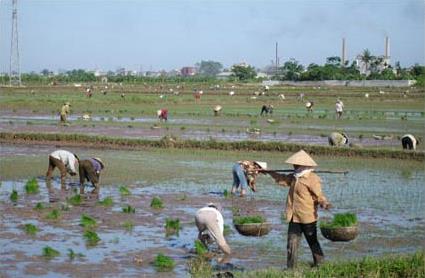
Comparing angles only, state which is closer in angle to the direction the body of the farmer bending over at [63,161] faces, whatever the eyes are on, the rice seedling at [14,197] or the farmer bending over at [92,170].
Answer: the farmer bending over

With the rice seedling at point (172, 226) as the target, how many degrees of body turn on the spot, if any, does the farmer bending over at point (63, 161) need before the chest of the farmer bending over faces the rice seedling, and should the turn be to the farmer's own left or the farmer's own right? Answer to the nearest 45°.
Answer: approximately 90° to the farmer's own right

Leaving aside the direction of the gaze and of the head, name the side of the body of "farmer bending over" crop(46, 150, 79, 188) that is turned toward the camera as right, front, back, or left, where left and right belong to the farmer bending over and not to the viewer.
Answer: right

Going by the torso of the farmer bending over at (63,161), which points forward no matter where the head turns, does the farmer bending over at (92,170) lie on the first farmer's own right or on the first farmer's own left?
on the first farmer's own right

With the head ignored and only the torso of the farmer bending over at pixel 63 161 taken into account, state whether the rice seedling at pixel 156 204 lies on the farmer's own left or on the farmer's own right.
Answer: on the farmer's own right

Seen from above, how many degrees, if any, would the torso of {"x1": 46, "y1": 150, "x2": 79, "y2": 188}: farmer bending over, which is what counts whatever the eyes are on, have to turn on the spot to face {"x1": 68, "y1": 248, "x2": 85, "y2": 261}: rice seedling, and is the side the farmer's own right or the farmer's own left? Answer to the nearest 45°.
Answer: approximately 90° to the farmer's own right

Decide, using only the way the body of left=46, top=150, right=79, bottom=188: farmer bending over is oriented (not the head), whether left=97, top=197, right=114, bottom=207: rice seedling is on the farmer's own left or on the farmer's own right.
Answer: on the farmer's own right

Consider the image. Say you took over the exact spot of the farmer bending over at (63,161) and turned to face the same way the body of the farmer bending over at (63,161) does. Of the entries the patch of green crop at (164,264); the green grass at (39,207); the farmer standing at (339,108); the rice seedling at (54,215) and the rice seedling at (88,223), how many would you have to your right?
4
